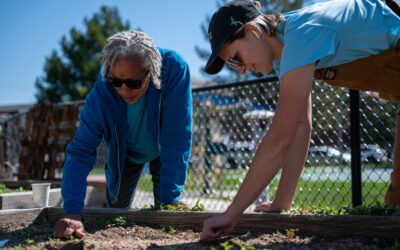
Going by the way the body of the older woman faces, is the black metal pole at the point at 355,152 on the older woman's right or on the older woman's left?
on the older woman's left

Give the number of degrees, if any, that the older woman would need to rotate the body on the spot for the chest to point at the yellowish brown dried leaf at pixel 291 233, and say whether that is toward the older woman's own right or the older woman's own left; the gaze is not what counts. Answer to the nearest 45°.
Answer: approximately 45° to the older woman's own left

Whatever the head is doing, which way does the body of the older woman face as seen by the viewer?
toward the camera

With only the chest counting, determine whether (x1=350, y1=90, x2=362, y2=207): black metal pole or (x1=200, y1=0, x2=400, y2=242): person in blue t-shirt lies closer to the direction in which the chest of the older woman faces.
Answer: the person in blue t-shirt

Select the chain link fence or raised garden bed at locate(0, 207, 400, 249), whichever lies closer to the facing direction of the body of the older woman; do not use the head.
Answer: the raised garden bed
